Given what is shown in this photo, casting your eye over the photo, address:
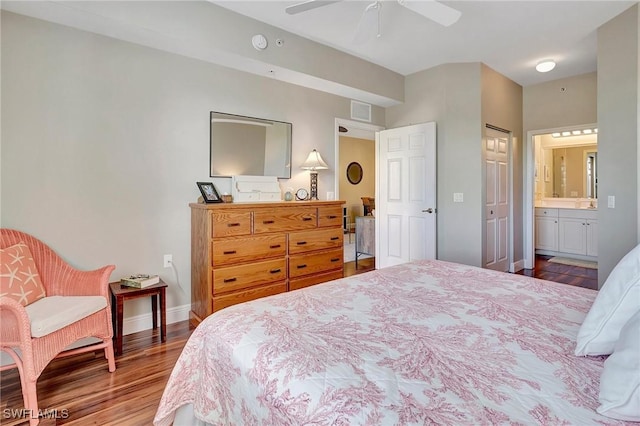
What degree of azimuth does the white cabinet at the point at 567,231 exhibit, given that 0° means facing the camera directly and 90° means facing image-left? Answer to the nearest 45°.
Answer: approximately 0°

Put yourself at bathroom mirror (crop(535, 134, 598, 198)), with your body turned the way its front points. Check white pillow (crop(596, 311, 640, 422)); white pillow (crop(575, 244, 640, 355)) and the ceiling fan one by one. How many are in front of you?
3

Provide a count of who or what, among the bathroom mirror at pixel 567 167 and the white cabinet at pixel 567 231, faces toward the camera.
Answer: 2

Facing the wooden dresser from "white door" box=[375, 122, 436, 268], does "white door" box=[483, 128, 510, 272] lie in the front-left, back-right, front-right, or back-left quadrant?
back-left

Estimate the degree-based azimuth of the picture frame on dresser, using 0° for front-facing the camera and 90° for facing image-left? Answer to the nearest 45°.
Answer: approximately 315°

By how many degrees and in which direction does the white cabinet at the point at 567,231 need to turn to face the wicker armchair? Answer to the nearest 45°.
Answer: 0° — it already faces it

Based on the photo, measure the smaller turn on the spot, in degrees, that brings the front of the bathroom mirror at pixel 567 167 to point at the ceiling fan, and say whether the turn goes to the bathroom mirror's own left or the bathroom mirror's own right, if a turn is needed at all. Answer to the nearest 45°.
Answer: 0° — it already faces it

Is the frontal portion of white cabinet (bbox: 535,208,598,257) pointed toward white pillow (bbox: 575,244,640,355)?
yes
